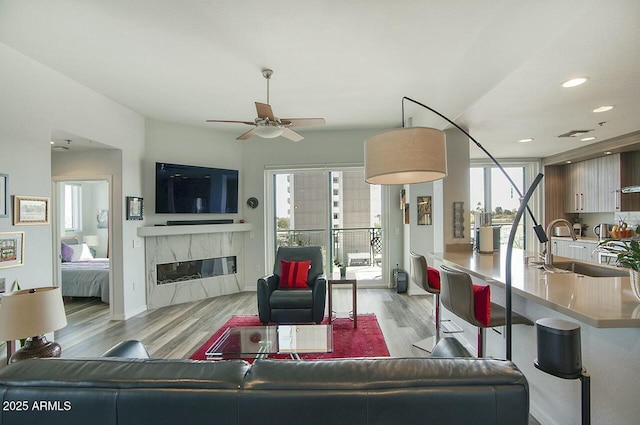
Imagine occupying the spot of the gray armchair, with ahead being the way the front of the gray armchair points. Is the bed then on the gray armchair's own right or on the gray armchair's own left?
on the gray armchair's own right

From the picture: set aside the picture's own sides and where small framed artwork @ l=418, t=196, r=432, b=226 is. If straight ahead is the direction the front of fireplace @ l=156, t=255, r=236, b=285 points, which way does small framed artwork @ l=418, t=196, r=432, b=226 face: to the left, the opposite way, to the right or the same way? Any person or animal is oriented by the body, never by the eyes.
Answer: to the right

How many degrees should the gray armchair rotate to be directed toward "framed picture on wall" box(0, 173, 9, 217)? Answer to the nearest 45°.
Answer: approximately 90° to its right

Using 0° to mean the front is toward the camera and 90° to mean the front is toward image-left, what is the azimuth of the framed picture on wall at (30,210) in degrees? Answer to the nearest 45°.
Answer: approximately 315°

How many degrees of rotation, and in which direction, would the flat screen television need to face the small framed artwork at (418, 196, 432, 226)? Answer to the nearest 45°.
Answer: approximately 45° to its left

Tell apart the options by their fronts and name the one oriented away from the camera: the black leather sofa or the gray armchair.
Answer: the black leather sofa

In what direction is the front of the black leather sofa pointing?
away from the camera

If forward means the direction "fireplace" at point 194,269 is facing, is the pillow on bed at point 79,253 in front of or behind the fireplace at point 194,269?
behind
